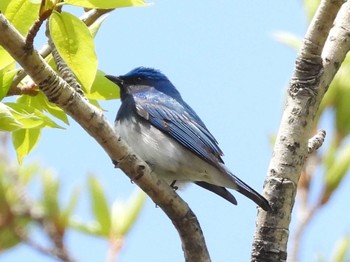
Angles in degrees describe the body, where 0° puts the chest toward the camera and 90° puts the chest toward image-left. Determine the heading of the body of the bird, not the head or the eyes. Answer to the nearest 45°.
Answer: approximately 90°

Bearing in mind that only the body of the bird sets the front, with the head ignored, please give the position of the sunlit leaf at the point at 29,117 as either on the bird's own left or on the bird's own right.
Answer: on the bird's own left
